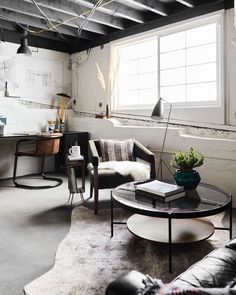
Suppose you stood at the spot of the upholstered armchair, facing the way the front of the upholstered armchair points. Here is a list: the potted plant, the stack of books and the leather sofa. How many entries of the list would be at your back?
0

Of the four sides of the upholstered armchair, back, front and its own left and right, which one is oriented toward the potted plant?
front

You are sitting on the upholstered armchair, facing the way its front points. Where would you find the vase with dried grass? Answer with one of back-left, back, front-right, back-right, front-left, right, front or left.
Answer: back-left

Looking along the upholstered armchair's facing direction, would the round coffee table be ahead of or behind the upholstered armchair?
ahead

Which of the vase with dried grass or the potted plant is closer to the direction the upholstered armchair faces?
the potted plant

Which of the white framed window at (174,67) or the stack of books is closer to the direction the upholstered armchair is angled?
the stack of books

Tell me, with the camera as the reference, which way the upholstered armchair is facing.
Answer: facing the viewer and to the right of the viewer

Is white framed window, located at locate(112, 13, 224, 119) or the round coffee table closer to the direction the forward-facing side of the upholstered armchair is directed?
the round coffee table

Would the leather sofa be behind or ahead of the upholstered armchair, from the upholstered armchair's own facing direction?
ahead

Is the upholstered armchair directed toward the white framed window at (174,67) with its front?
no
